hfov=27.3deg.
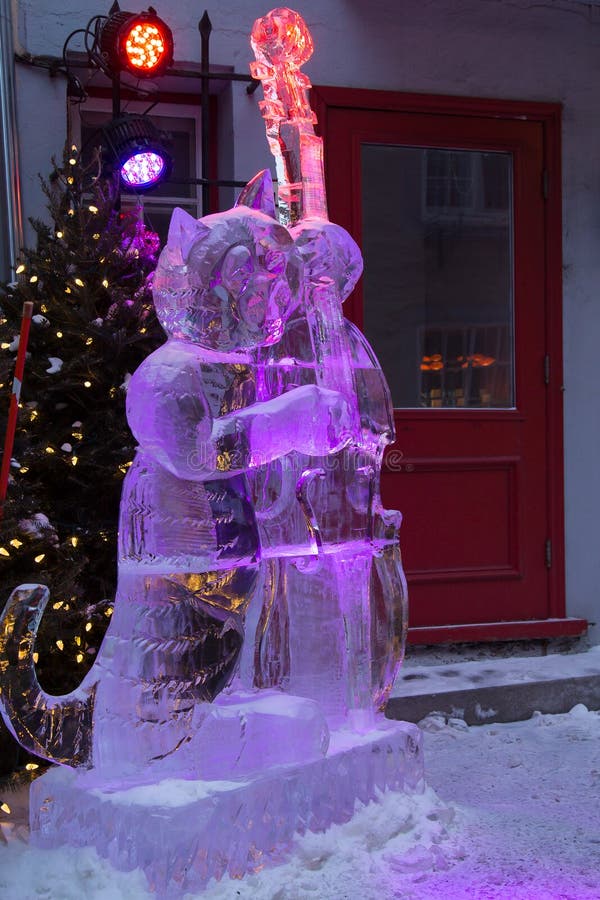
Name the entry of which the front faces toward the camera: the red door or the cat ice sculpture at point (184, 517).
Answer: the red door

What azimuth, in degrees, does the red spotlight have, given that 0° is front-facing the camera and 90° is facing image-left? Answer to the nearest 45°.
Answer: approximately 315°

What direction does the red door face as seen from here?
toward the camera

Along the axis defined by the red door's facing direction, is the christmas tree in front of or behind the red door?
in front

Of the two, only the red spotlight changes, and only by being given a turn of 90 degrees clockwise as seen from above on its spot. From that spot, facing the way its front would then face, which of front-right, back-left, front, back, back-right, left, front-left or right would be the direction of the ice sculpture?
front-left

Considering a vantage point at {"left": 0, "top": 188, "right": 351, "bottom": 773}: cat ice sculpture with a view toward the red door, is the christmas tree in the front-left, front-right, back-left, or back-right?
front-left

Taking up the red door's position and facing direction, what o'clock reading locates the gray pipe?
The gray pipe is roughly at 2 o'clock from the red door.
